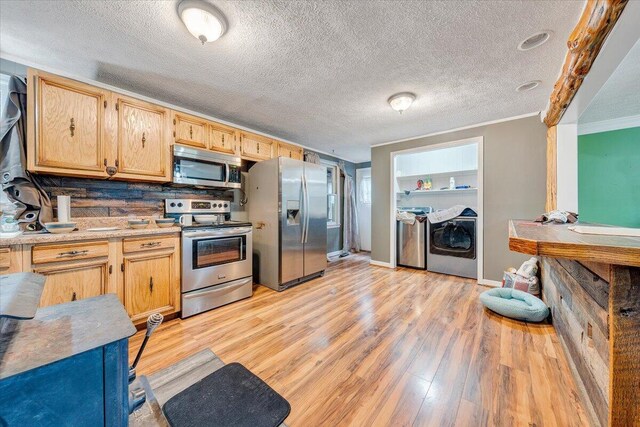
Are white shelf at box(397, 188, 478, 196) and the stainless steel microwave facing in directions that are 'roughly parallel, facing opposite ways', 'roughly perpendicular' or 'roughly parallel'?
roughly perpendicular

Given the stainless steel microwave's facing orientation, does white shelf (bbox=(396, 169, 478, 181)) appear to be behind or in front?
in front

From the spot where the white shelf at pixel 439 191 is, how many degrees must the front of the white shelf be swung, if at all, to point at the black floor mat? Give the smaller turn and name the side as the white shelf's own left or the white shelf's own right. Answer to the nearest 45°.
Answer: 0° — it already faces it

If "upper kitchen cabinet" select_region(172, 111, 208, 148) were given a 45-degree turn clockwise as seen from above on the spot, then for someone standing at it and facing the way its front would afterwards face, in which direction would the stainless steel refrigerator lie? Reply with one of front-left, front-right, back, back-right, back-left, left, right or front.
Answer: left

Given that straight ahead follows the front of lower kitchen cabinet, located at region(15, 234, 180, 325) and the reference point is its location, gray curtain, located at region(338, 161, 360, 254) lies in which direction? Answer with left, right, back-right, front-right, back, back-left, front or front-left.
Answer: front-left

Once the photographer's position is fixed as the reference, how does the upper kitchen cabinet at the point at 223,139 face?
facing the viewer and to the right of the viewer

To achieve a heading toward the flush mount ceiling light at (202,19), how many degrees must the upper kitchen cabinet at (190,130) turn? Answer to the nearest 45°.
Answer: approximately 45° to its right

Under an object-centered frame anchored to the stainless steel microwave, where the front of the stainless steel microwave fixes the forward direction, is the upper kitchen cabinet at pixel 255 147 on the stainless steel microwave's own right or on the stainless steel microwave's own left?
on the stainless steel microwave's own left

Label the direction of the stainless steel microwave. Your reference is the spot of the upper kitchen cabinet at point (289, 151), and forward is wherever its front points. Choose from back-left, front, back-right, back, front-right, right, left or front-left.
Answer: right

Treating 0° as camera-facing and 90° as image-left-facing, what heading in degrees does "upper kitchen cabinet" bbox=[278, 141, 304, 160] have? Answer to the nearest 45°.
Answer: approximately 315°

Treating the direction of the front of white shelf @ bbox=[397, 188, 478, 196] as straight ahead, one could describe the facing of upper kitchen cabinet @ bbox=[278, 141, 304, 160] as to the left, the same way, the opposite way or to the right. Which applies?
to the left
